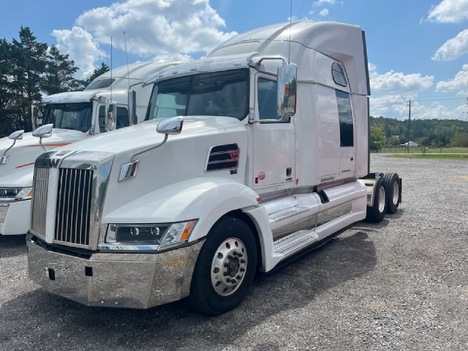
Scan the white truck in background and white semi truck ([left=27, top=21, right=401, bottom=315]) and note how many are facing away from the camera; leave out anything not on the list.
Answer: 0

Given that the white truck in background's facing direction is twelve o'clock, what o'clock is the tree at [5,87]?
The tree is roughly at 4 o'clock from the white truck in background.

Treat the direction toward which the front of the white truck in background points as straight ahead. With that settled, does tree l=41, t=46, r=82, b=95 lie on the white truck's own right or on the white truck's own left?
on the white truck's own right

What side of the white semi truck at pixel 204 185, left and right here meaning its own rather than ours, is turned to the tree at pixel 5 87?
right

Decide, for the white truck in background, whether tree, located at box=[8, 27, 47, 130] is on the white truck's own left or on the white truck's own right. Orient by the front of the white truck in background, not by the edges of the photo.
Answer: on the white truck's own right

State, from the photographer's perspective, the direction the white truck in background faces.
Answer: facing the viewer and to the left of the viewer
